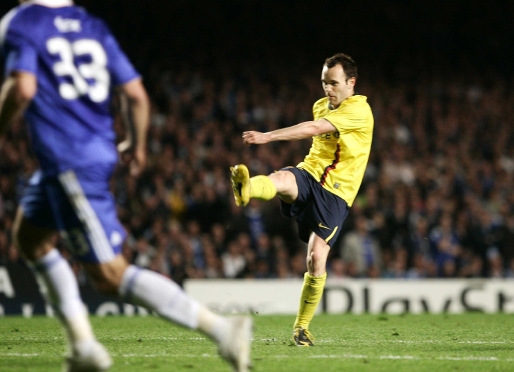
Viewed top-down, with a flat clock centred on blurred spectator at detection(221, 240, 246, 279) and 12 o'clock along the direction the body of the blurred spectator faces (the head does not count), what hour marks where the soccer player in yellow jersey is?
The soccer player in yellow jersey is roughly at 12 o'clock from the blurred spectator.

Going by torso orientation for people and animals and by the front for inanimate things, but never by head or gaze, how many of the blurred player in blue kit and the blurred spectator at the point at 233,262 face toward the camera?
1

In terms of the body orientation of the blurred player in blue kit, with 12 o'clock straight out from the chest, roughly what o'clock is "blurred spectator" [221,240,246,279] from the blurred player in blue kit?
The blurred spectator is roughly at 2 o'clock from the blurred player in blue kit.

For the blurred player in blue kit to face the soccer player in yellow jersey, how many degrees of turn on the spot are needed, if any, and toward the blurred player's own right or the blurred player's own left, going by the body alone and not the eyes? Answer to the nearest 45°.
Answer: approximately 90° to the blurred player's own right

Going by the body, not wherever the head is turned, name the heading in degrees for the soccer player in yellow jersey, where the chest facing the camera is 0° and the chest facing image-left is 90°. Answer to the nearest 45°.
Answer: approximately 45°

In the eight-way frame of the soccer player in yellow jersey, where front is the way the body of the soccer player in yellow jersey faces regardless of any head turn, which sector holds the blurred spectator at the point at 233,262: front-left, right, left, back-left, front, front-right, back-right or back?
back-right

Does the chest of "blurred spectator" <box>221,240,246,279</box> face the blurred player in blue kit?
yes

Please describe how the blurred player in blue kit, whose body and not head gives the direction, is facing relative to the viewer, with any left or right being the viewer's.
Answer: facing away from the viewer and to the left of the viewer

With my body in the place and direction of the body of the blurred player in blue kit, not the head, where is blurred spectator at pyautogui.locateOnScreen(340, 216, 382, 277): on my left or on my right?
on my right

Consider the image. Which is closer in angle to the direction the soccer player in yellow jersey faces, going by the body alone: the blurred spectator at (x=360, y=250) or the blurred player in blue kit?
the blurred player in blue kit
